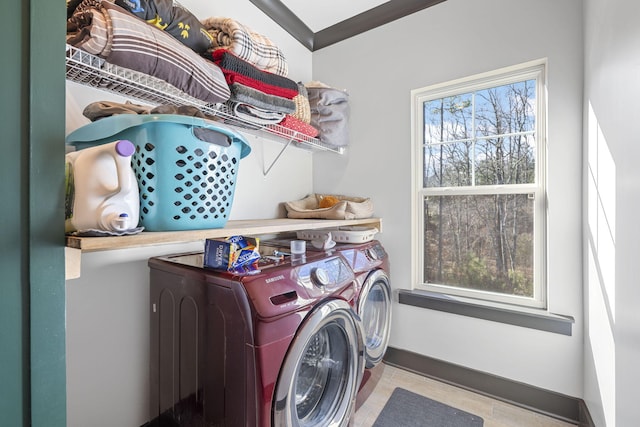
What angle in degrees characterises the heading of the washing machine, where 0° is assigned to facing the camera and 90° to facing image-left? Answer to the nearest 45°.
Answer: approximately 315°

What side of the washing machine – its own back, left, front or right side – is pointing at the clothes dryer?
left

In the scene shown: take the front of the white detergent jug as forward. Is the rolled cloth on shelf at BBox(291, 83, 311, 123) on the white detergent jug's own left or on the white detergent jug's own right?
on the white detergent jug's own left

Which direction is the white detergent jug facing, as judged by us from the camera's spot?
facing the viewer and to the right of the viewer

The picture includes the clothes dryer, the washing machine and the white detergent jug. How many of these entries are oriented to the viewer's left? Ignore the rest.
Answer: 0

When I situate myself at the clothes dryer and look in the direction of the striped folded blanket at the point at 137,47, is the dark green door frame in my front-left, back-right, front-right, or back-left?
front-left

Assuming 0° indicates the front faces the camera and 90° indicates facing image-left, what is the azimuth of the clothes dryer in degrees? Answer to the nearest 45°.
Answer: approximately 315°
